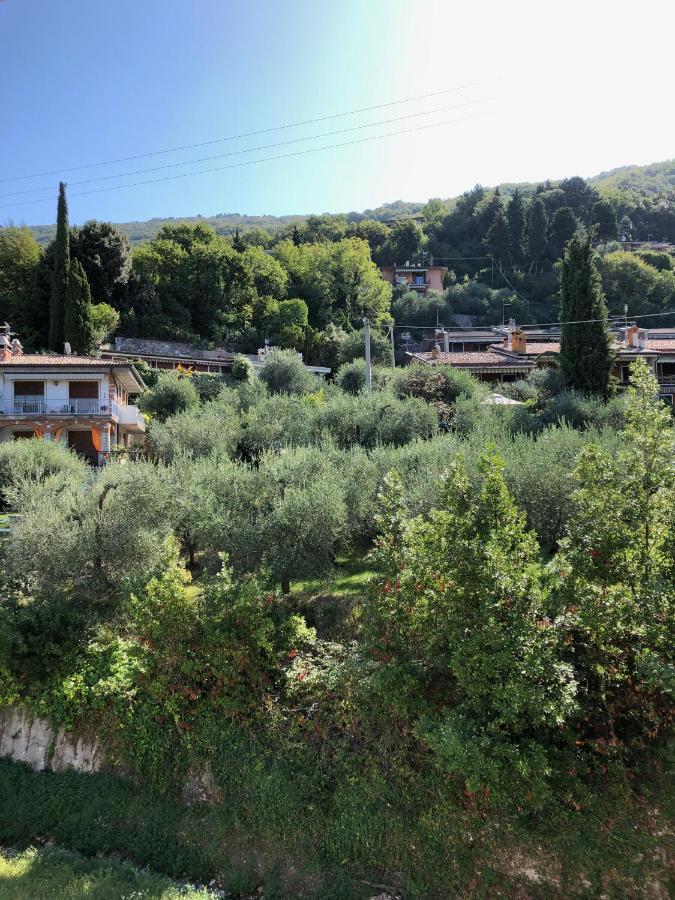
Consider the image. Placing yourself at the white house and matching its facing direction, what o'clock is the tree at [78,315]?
The tree is roughly at 6 o'clock from the white house.

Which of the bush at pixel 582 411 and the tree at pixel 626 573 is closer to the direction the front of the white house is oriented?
the tree

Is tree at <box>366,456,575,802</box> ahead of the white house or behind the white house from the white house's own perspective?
ahead

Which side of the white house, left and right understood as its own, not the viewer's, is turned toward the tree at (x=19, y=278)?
back

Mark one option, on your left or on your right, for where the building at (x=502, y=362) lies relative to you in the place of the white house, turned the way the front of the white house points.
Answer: on your left

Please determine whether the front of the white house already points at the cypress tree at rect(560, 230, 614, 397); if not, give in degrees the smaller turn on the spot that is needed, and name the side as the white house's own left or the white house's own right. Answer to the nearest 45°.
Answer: approximately 90° to the white house's own left

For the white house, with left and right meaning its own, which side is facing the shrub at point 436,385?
left

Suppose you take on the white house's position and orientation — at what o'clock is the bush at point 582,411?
The bush is roughly at 10 o'clock from the white house.

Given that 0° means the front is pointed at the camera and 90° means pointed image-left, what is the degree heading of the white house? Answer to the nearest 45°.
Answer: approximately 0°

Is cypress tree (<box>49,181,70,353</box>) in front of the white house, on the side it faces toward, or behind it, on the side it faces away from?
behind
